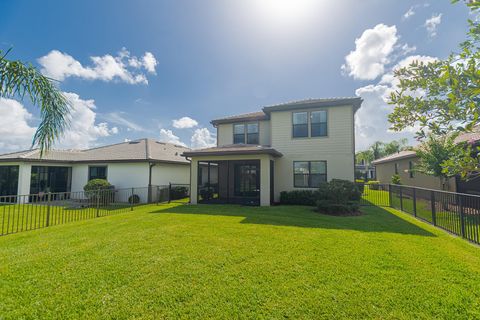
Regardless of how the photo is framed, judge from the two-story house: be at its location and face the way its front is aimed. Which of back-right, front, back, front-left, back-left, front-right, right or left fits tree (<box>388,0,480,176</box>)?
back

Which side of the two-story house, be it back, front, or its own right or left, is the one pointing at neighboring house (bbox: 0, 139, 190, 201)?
left

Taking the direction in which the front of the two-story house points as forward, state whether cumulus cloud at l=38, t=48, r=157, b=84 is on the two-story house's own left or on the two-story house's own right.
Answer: on the two-story house's own left

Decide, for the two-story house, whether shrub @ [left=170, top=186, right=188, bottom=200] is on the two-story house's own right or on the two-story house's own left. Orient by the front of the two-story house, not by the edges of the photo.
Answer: on the two-story house's own left

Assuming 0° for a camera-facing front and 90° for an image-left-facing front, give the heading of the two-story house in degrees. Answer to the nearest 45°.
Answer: approximately 180°

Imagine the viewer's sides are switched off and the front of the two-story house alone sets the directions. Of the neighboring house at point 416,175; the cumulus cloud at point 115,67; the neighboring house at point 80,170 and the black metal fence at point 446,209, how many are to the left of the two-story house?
2

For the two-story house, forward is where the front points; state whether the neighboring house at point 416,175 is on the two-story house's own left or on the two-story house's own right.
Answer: on the two-story house's own right

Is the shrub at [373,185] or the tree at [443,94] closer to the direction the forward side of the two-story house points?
the shrub
